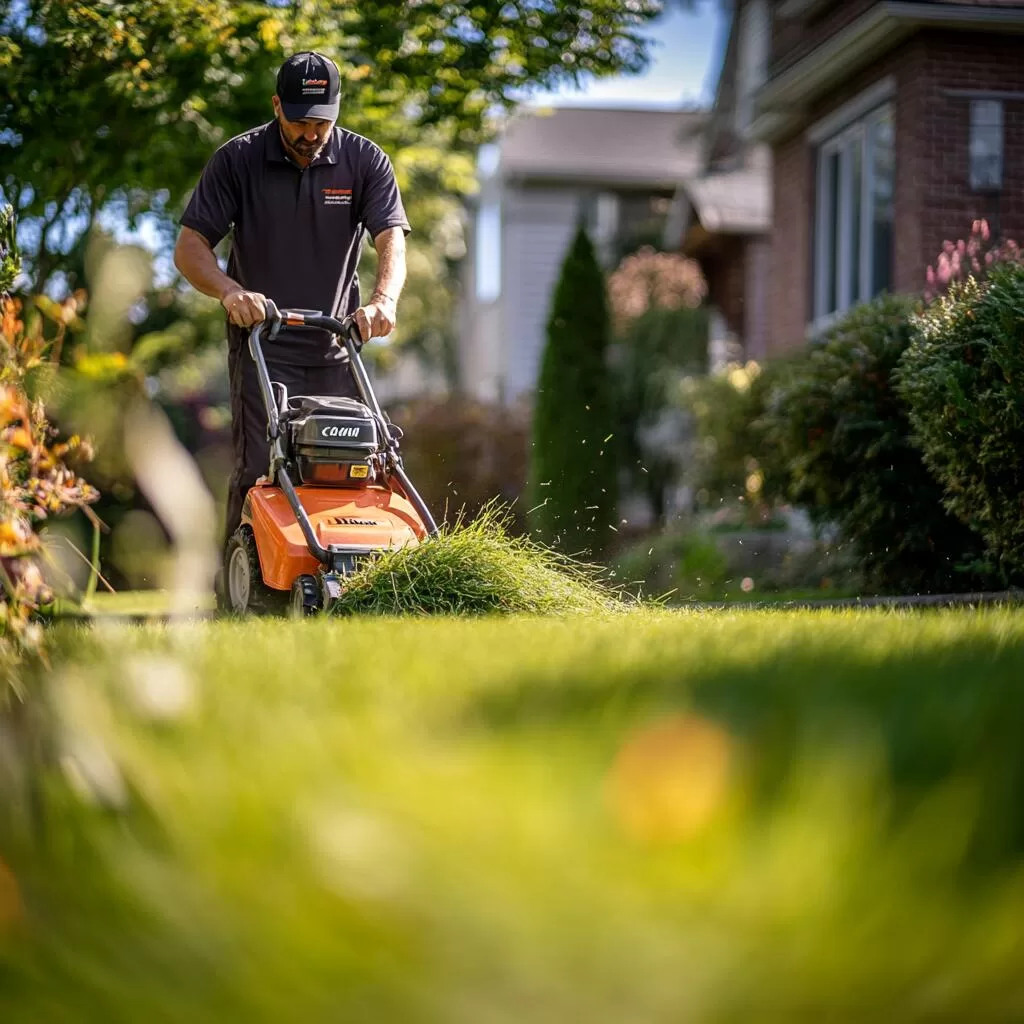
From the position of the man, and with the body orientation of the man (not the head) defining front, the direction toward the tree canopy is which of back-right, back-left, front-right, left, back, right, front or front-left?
back

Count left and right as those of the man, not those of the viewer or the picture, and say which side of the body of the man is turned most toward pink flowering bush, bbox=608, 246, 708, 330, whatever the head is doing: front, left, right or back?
back

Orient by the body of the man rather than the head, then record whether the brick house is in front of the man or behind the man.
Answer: behind

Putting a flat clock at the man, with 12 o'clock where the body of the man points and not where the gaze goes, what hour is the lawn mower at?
The lawn mower is roughly at 12 o'clock from the man.

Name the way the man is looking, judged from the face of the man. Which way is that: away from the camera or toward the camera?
toward the camera

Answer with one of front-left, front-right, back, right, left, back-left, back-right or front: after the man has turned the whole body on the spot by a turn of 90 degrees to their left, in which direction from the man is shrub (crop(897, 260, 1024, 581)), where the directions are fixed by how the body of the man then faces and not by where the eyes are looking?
front

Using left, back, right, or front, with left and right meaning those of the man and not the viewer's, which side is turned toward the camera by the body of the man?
front

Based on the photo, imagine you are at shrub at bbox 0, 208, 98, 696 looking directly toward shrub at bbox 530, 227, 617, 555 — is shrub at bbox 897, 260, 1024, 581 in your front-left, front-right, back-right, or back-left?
front-right

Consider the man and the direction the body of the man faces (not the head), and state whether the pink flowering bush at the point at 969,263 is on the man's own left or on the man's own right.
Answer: on the man's own left

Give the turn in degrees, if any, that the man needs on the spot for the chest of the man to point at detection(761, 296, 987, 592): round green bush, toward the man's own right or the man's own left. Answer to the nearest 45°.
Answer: approximately 135° to the man's own left
